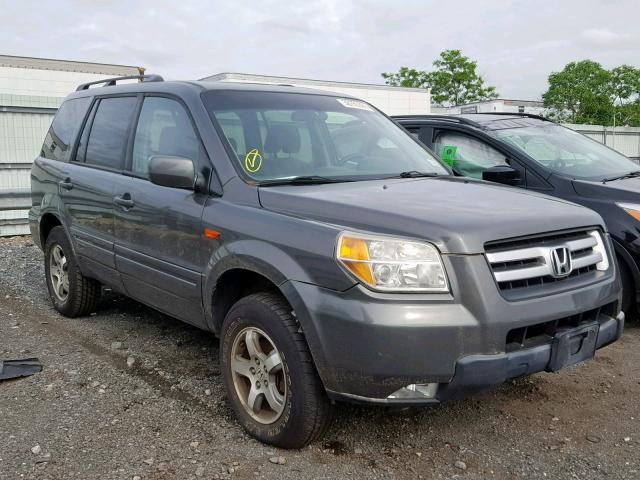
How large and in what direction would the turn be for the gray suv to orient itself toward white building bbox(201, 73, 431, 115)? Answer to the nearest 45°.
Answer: approximately 135° to its left

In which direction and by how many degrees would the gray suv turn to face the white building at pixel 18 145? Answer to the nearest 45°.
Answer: approximately 180°

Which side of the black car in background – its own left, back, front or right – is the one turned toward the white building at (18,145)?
back

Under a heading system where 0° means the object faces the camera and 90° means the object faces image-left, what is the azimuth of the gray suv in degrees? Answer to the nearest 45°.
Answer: approximately 315°

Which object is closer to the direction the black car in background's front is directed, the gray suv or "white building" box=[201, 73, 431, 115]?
the gray suv

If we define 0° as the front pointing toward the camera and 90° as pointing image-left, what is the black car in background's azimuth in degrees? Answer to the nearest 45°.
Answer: approximately 315°

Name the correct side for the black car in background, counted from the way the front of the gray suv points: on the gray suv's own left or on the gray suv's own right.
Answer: on the gray suv's own left
